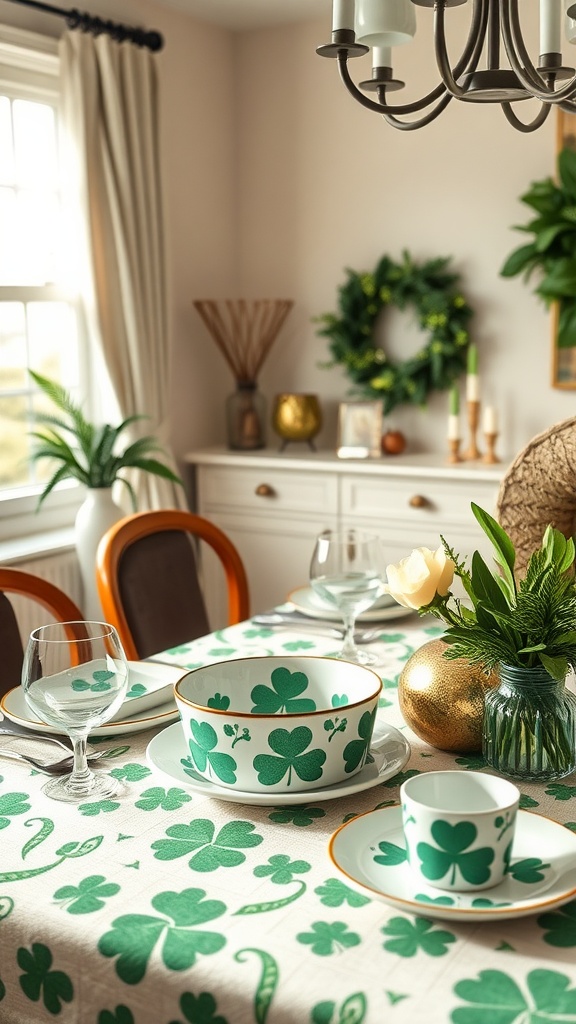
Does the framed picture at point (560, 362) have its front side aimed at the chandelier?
yes

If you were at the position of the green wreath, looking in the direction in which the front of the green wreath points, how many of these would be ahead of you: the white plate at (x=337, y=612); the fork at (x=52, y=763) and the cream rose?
3

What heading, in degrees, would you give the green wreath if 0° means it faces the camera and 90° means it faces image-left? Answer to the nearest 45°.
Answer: approximately 0°

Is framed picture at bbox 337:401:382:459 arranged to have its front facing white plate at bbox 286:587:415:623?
yes

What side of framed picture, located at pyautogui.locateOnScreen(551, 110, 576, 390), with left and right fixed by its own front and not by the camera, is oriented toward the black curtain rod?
right

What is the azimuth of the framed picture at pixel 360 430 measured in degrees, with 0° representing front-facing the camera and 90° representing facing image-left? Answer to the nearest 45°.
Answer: approximately 0°

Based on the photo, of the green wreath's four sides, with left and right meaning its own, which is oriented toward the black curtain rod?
right

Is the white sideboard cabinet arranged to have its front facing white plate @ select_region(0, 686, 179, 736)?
yes

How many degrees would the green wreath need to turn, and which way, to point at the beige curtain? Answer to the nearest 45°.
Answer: approximately 90° to its right
